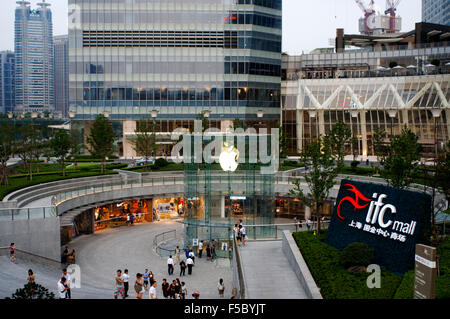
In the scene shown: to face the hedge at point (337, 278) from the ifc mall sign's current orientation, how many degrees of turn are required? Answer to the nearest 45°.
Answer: approximately 45° to its right

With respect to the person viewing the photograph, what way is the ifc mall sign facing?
facing the viewer

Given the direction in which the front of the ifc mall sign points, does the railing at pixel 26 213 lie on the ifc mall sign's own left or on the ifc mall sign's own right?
on the ifc mall sign's own right

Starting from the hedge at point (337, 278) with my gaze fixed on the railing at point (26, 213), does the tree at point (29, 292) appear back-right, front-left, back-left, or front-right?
front-left

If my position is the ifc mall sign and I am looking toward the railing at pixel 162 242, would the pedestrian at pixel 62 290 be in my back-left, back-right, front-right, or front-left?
front-left

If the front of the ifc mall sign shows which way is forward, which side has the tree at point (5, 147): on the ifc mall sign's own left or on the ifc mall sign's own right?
on the ifc mall sign's own right

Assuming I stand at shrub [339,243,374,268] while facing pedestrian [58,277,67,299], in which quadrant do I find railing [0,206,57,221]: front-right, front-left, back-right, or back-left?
front-right
